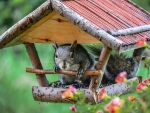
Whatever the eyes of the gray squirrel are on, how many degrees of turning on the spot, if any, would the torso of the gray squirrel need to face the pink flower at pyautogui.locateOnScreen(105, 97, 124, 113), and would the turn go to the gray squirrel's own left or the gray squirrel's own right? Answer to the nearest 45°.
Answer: approximately 45° to the gray squirrel's own left

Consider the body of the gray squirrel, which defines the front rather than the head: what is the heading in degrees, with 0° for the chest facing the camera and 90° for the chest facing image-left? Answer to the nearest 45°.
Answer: approximately 45°
